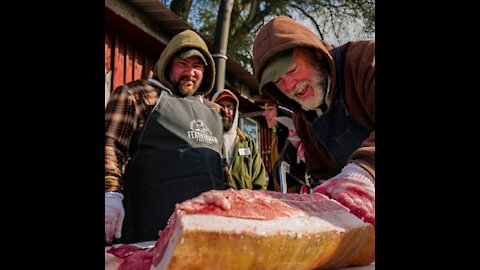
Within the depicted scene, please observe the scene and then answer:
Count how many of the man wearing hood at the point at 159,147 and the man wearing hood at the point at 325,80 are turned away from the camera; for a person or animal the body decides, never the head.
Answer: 0

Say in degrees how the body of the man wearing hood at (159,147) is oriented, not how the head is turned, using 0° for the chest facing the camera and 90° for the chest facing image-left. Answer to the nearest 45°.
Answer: approximately 315°

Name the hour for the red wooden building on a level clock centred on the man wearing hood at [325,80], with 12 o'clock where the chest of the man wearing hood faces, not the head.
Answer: The red wooden building is roughly at 3 o'clock from the man wearing hood.

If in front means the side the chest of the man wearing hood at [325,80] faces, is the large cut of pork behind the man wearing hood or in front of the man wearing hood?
in front

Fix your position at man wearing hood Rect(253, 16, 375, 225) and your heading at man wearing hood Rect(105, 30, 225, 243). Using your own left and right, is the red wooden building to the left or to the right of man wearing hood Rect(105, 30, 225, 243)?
right

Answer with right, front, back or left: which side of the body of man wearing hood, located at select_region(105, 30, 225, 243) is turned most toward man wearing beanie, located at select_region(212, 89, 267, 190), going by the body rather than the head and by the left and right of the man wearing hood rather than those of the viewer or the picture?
left

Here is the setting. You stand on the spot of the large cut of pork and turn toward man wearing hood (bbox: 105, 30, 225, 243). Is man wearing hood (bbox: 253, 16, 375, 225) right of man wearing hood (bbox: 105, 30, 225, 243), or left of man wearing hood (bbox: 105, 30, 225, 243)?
right

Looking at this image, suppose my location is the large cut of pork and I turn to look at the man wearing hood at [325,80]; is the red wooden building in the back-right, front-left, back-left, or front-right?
front-left

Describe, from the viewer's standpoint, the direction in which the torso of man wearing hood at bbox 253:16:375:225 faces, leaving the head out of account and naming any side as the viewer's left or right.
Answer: facing the viewer and to the left of the viewer

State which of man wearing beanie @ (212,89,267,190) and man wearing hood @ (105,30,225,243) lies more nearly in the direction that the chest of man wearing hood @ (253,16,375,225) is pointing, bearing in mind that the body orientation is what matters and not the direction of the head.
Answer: the man wearing hood

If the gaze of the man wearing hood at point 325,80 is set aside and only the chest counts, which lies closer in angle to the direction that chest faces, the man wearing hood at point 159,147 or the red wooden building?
the man wearing hood

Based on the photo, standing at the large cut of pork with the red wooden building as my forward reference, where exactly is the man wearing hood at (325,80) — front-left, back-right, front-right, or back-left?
front-right
